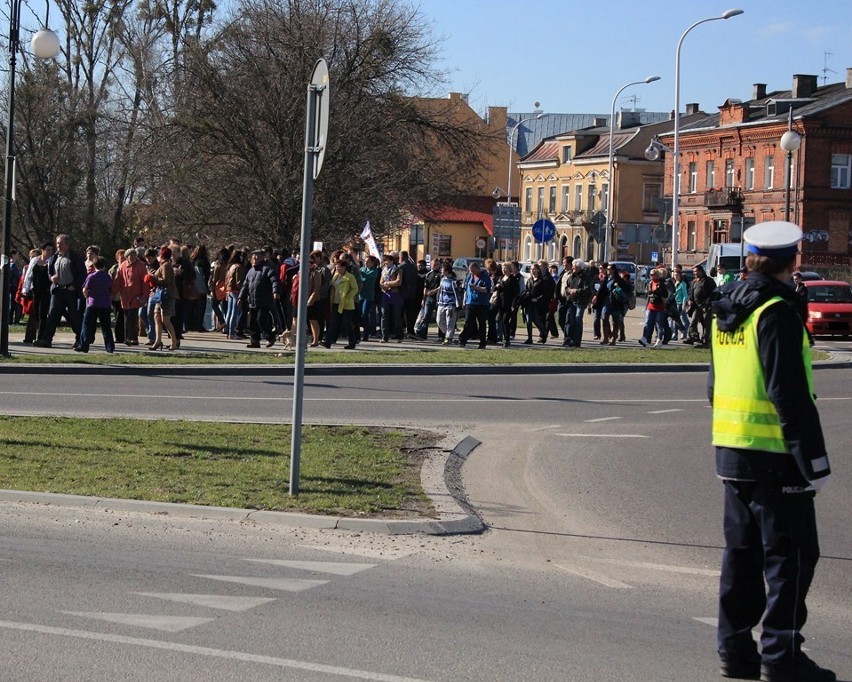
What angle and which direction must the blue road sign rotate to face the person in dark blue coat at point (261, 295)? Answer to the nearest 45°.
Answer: approximately 45° to its right

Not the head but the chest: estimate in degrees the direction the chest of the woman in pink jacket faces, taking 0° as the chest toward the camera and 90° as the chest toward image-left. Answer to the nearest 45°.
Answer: approximately 0°

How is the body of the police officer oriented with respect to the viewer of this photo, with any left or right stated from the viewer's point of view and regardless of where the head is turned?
facing away from the viewer and to the right of the viewer

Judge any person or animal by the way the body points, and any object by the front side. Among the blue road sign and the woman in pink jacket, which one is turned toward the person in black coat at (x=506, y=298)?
the blue road sign
